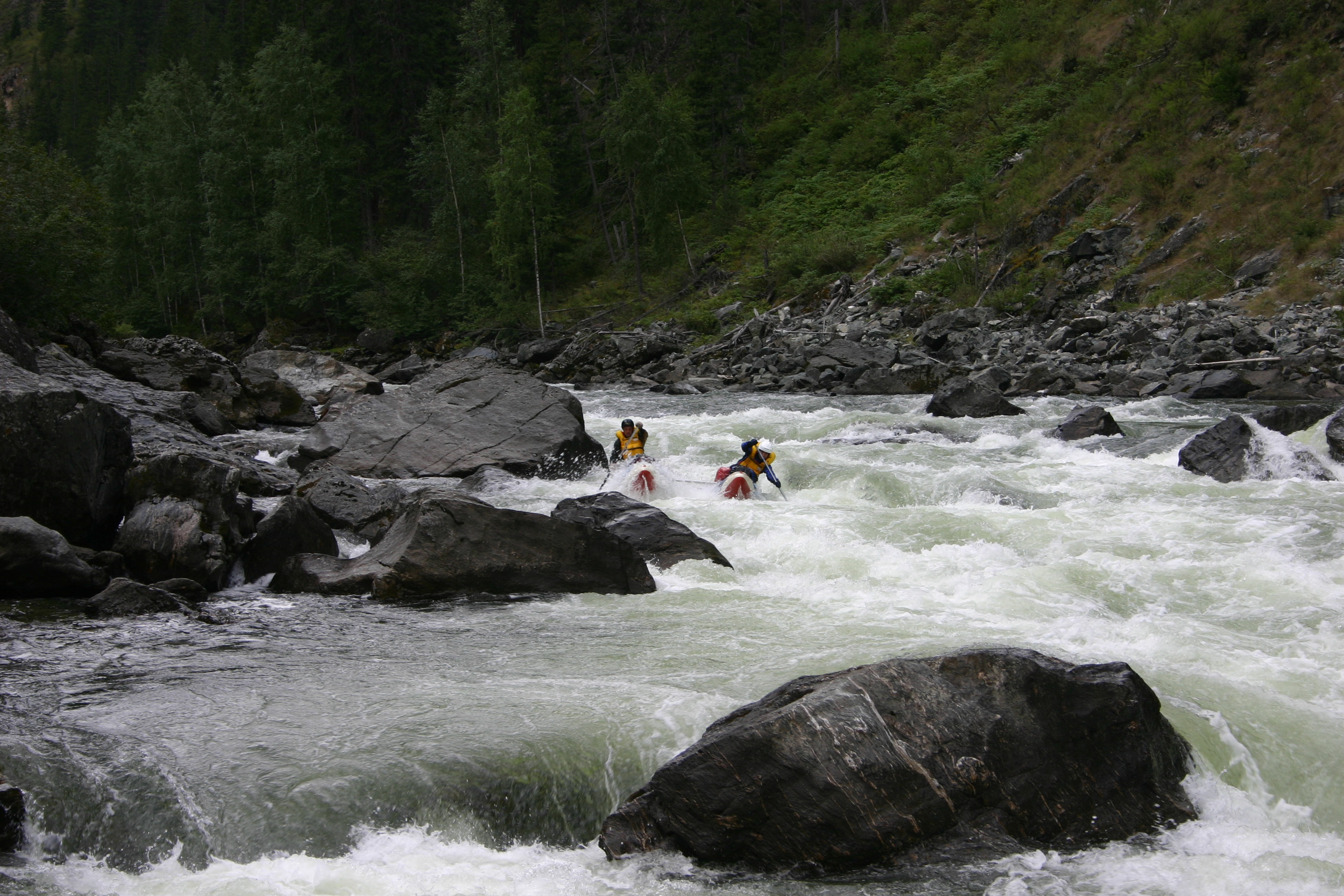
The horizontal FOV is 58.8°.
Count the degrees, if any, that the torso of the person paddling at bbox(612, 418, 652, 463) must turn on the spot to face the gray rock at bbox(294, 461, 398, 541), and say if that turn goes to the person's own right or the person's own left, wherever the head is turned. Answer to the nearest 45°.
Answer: approximately 45° to the person's own right

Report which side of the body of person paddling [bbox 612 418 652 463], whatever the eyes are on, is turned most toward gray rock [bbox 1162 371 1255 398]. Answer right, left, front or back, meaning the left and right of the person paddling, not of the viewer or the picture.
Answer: left

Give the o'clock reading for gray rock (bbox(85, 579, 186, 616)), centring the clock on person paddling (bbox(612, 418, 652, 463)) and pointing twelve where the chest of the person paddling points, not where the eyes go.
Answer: The gray rock is roughly at 1 o'clock from the person paddling.

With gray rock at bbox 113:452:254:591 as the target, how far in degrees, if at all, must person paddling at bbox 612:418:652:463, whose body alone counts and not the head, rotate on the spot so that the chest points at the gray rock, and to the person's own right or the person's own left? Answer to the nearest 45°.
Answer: approximately 45° to the person's own right

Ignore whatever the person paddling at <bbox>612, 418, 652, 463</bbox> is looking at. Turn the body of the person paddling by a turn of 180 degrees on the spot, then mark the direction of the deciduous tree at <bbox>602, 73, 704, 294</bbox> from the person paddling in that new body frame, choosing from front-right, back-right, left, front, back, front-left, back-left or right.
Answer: front

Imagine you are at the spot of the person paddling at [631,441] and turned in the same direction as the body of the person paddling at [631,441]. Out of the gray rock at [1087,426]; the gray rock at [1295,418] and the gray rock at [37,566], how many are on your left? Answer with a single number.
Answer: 2

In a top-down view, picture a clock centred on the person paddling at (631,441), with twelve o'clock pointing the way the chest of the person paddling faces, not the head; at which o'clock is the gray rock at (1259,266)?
The gray rock is roughly at 8 o'clock from the person paddling.

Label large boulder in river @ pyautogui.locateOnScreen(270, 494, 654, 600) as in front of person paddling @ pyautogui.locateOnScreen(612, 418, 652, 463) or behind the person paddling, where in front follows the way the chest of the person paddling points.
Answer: in front

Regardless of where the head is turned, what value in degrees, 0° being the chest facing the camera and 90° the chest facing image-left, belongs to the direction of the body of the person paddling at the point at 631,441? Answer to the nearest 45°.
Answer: approximately 0°

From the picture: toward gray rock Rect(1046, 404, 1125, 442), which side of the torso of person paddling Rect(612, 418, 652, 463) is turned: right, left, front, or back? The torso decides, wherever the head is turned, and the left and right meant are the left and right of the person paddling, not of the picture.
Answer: left

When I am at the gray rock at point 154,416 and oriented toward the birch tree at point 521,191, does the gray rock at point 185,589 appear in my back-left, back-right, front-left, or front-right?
back-right

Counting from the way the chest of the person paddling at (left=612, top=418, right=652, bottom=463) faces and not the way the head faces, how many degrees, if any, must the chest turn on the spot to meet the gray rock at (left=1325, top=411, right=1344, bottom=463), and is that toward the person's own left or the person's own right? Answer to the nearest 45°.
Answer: approximately 90° to the person's own left

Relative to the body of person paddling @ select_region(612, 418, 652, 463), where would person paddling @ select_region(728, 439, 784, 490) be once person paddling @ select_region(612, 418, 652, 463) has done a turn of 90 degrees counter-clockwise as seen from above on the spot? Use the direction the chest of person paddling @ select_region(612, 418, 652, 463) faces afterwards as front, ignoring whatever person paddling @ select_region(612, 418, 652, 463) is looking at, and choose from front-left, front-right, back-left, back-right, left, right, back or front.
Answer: front-right
